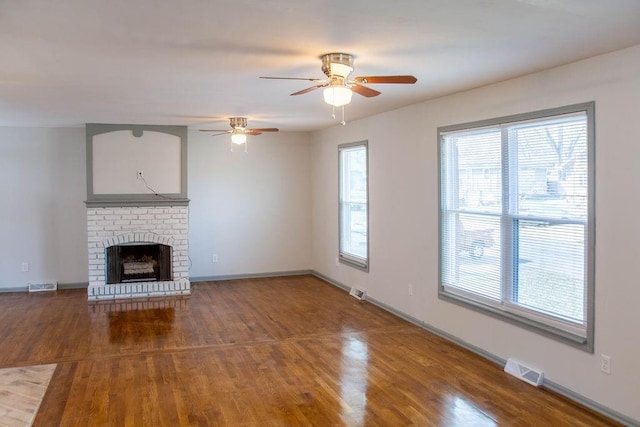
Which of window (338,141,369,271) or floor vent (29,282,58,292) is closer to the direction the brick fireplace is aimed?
the window

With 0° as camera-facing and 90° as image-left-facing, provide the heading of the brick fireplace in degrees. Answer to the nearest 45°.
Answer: approximately 0°

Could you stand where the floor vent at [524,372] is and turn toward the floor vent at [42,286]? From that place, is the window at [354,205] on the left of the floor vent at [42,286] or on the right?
right

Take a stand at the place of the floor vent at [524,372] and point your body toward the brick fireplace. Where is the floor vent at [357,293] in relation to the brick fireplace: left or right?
right

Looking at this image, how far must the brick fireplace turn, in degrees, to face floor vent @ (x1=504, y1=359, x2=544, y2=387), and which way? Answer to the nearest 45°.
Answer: approximately 45° to its left

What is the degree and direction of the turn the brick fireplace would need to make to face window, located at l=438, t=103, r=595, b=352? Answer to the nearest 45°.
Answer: approximately 45° to its left

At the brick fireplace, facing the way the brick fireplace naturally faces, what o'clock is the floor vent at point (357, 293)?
The floor vent is roughly at 10 o'clock from the brick fireplace.

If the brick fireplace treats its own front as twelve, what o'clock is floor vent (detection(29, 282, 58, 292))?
The floor vent is roughly at 4 o'clock from the brick fireplace.

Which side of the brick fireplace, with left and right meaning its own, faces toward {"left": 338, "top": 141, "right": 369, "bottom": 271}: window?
left
